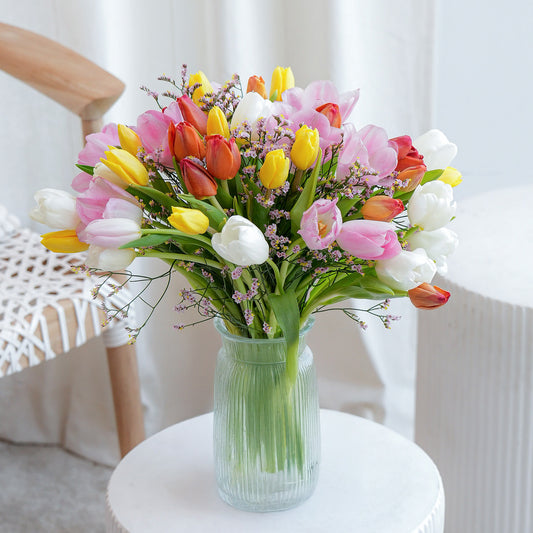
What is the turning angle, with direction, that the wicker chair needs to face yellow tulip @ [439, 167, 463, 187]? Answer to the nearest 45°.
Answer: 0° — it already faces it

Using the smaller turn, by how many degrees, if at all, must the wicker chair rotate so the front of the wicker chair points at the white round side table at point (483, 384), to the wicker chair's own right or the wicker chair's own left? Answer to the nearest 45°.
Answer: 0° — it already faces it

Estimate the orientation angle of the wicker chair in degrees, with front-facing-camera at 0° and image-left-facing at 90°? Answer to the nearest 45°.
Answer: approximately 315°
